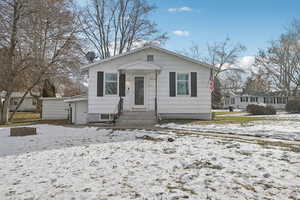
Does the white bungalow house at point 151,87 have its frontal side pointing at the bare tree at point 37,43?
no

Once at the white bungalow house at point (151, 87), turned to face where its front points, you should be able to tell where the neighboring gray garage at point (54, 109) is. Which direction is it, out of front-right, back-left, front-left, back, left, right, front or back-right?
back-right

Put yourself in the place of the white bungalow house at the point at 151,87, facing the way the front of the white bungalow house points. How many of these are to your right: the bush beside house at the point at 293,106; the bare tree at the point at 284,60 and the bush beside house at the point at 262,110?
0

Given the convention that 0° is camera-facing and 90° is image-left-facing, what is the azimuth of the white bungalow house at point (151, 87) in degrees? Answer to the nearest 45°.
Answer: approximately 0°

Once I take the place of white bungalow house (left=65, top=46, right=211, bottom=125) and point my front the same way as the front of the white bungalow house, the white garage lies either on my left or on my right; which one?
on my right

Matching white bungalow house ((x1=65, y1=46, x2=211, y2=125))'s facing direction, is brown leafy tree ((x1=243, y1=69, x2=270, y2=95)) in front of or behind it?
behind

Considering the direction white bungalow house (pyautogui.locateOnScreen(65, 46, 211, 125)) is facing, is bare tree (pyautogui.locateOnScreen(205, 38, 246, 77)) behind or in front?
behind

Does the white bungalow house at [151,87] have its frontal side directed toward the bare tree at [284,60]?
no

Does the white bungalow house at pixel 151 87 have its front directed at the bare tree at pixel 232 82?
no

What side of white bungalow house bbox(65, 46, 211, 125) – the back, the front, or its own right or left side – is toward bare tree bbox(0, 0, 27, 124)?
right

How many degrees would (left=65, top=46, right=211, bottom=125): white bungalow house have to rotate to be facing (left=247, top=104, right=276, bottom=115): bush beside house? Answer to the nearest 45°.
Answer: approximately 135° to its left

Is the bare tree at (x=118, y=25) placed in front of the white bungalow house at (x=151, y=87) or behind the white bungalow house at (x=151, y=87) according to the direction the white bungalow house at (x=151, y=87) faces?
behind

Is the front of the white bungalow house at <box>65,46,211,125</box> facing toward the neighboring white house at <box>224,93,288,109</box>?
no
